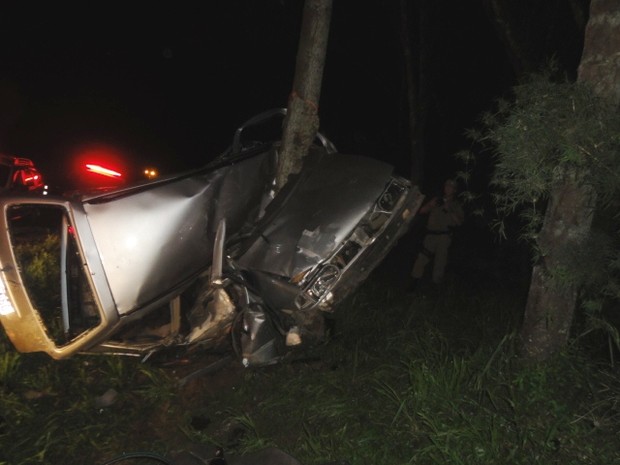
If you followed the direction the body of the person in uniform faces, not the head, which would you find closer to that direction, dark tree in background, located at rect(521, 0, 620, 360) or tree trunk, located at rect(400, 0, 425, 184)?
the dark tree in background

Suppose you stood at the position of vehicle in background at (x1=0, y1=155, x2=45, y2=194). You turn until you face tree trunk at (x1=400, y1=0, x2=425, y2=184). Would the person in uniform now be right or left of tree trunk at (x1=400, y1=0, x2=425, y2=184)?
right

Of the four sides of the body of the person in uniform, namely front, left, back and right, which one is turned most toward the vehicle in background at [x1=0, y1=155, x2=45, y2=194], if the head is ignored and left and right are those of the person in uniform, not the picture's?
right

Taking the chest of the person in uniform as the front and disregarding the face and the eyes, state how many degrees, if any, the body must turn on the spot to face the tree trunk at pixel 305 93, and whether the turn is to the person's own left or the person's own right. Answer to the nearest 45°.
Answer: approximately 45° to the person's own right

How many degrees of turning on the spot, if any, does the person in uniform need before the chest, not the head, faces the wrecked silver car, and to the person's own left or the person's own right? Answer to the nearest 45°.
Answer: approximately 45° to the person's own right

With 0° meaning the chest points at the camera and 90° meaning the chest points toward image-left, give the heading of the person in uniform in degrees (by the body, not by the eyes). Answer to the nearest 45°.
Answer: approximately 0°

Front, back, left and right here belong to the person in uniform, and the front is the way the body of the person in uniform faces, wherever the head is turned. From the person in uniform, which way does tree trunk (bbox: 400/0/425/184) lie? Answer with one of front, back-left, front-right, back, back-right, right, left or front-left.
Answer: back

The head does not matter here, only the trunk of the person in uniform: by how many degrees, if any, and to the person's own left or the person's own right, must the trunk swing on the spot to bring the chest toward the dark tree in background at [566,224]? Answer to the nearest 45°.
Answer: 0° — they already face it
